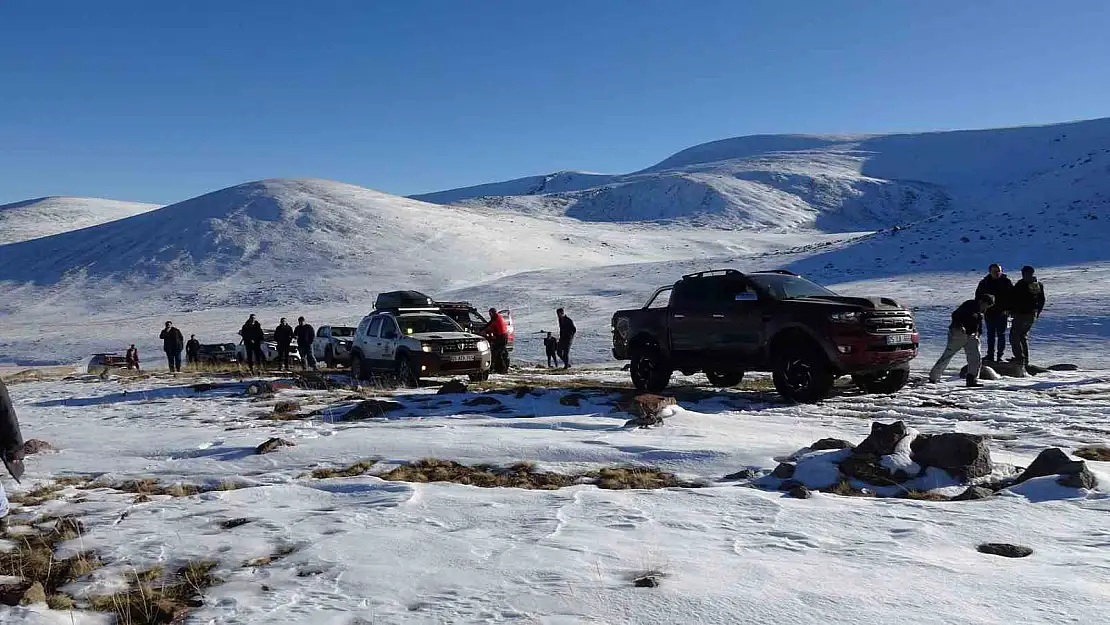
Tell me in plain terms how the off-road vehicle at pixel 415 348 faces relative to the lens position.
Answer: facing the viewer and to the right of the viewer

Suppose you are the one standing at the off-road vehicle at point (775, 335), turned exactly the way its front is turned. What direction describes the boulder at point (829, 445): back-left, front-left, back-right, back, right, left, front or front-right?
front-right

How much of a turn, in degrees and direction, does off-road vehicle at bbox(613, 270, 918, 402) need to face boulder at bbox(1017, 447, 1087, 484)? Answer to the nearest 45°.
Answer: approximately 45° to its right

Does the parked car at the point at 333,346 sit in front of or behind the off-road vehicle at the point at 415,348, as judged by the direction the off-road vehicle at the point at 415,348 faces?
behind

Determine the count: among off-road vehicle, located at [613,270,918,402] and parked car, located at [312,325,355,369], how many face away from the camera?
0

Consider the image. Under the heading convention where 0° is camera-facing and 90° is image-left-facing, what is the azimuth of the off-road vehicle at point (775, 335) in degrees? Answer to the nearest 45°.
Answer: approximately 315°

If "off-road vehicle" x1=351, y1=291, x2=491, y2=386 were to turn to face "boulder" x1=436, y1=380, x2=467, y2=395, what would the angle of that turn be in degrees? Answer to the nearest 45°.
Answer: approximately 45° to its right

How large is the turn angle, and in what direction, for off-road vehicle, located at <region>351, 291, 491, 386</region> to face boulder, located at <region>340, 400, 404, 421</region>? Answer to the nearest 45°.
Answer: approximately 45° to its right

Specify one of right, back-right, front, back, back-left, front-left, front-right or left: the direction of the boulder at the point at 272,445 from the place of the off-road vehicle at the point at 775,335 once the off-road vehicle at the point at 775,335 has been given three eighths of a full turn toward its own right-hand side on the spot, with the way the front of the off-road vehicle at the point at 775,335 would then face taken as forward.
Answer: front-left

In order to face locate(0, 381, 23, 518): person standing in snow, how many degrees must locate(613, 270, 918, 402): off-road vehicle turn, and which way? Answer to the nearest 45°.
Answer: approximately 90° to its right

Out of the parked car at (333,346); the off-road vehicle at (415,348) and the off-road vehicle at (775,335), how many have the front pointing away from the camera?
0

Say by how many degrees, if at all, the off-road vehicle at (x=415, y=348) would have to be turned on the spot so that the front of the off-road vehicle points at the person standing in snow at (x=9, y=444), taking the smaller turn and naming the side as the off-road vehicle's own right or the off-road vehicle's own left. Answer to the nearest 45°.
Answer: approximately 45° to the off-road vehicle's own right
